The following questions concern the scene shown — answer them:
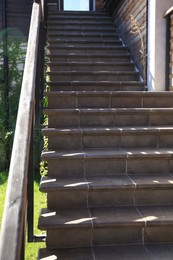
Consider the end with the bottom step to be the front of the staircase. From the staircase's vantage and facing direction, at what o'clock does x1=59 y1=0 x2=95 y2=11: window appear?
The window is roughly at 6 o'clock from the staircase.

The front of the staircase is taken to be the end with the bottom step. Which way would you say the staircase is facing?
toward the camera
